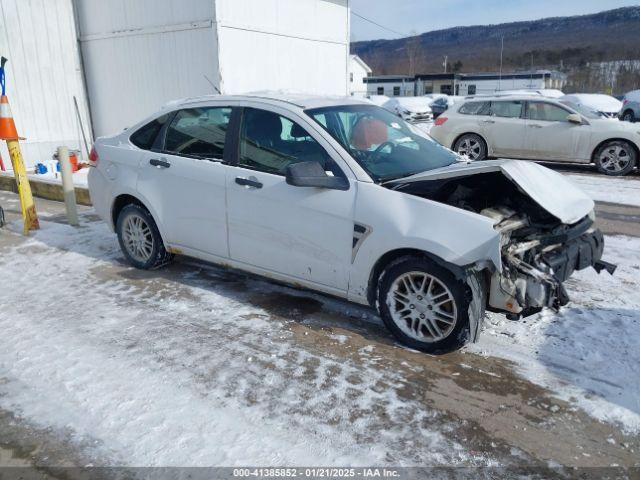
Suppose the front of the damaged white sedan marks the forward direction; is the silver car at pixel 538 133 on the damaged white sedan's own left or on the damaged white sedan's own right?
on the damaged white sedan's own left

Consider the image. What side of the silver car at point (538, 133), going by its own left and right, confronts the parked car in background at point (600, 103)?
left

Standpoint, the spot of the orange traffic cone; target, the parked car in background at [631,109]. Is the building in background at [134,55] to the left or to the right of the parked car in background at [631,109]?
left

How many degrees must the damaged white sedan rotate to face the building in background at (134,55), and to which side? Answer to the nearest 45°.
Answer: approximately 180°

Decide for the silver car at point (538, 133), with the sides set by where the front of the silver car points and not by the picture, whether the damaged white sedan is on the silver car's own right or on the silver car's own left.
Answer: on the silver car's own right

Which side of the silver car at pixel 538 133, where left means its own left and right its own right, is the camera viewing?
right

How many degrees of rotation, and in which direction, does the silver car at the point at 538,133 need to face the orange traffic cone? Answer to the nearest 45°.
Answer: approximately 135° to its right

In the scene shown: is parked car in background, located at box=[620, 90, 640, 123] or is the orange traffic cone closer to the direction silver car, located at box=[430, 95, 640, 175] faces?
the parked car in background

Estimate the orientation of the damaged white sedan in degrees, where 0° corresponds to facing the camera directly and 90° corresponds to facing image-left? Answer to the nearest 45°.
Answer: approximately 315°

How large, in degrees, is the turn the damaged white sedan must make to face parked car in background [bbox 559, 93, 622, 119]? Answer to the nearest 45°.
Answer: approximately 90° to its left
